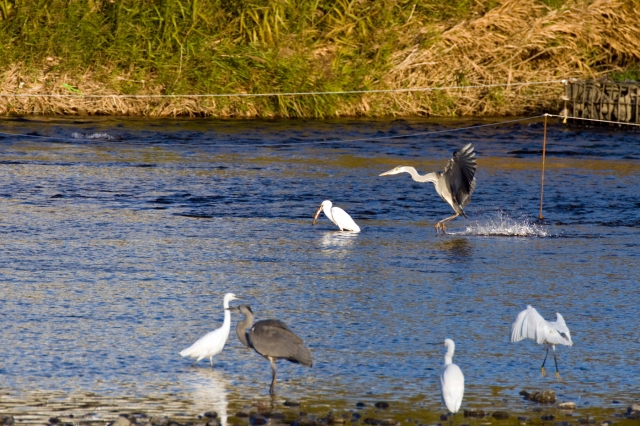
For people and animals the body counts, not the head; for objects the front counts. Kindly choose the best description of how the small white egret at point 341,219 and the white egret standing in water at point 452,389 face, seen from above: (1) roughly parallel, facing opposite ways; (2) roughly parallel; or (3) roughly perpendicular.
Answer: roughly perpendicular

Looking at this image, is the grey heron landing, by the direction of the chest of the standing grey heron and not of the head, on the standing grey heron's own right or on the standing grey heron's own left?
on the standing grey heron's own right

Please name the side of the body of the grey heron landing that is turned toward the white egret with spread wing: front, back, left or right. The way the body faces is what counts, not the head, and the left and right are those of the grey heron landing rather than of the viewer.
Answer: left

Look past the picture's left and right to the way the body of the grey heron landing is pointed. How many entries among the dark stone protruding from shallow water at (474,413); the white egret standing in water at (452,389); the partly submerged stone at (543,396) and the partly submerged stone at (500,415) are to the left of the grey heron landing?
4

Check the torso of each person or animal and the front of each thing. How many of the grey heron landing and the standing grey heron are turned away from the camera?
0

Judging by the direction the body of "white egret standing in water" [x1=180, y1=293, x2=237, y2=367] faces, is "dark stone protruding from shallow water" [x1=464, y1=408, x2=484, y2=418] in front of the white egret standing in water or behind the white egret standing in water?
in front

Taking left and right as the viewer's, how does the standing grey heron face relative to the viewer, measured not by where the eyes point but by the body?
facing to the left of the viewer

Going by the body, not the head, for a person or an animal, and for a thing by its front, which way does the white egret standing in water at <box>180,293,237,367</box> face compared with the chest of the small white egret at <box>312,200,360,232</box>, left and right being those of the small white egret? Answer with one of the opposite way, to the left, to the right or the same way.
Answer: the opposite way

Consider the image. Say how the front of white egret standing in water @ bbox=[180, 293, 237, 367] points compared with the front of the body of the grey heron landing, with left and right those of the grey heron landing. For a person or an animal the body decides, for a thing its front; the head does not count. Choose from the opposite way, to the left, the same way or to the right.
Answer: the opposite way

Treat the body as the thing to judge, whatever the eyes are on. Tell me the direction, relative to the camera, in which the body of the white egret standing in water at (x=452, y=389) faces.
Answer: away from the camera

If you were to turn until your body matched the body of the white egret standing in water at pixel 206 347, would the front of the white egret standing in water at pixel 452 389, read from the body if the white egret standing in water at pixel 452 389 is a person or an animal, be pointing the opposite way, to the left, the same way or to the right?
to the left

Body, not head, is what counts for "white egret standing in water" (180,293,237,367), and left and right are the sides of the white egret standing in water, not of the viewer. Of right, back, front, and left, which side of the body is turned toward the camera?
right

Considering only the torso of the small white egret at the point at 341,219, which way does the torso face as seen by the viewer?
to the viewer's left

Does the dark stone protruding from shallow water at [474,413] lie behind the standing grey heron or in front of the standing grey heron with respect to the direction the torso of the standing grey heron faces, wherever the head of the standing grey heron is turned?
behind

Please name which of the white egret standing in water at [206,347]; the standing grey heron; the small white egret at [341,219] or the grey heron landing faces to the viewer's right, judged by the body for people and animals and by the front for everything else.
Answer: the white egret standing in water

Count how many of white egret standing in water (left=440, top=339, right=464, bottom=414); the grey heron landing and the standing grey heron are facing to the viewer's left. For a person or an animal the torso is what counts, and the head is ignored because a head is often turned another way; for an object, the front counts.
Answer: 2
